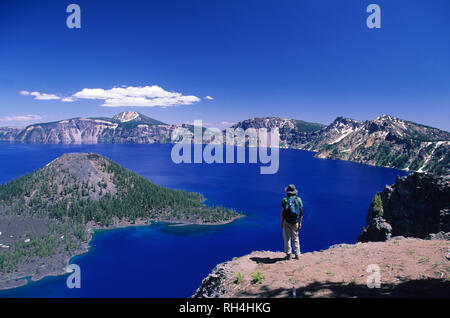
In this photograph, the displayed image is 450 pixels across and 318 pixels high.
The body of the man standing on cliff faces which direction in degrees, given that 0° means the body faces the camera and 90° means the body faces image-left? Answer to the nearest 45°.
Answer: approximately 180°
